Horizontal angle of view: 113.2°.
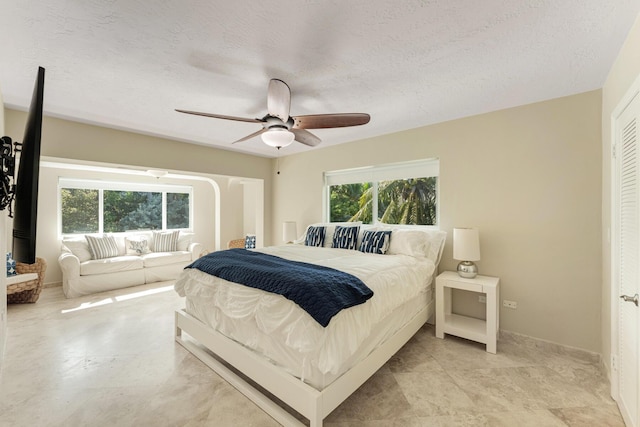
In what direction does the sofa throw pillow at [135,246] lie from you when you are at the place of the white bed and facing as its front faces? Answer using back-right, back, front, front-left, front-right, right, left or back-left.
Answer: right

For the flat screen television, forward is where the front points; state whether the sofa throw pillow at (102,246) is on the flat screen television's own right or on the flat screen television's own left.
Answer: on the flat screen television's own left

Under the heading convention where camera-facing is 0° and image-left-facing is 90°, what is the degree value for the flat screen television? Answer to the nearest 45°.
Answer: approximately 270°

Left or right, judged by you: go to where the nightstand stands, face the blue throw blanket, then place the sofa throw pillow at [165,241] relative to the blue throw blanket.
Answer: right

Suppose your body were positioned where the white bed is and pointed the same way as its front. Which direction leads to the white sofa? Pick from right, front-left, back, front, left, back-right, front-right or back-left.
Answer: right

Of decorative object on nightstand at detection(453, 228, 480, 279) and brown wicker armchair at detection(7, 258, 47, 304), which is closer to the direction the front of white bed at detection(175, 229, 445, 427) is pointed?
the brown wicker armchair

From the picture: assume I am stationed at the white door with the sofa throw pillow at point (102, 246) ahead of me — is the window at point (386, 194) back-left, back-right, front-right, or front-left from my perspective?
front-right

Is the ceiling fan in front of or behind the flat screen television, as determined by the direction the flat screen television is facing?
in front

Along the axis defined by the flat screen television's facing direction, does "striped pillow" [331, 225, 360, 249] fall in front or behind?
in front

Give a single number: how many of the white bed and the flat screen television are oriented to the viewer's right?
1

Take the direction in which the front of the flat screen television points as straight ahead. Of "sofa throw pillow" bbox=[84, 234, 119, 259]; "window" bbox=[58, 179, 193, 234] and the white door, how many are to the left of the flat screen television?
2

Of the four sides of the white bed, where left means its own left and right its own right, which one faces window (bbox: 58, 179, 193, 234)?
right

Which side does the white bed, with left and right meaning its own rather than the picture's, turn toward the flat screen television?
front

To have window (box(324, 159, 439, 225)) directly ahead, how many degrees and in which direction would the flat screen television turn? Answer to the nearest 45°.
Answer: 0° — it already faces it

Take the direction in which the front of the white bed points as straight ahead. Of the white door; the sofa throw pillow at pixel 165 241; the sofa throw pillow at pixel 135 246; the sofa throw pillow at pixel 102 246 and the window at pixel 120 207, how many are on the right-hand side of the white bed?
4

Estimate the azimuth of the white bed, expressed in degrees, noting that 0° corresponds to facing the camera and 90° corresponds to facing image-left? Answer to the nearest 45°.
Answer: approximately 45°

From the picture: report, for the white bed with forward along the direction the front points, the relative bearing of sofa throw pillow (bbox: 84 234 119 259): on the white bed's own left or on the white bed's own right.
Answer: on the white bed's own right
